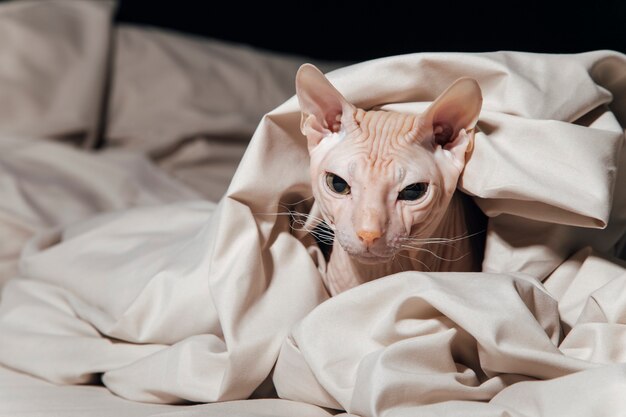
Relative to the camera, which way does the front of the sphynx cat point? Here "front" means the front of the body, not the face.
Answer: toward the camera

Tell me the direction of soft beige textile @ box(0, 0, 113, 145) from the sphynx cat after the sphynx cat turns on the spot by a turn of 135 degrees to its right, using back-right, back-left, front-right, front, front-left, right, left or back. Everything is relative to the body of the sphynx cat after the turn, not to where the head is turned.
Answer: front
